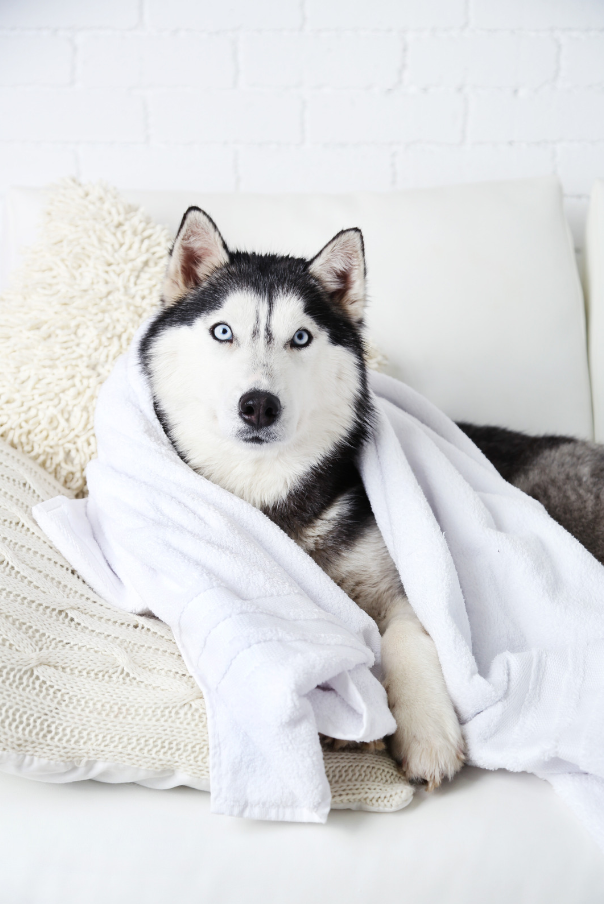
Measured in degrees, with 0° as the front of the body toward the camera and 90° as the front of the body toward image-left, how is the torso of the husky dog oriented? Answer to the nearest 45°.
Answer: approximately 45°
